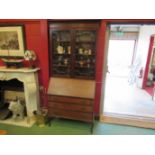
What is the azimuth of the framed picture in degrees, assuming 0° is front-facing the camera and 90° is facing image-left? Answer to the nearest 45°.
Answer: approximately 0°

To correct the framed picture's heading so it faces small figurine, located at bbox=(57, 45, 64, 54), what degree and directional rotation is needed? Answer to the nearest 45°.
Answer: approximately 45° to its left
